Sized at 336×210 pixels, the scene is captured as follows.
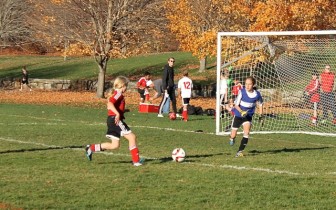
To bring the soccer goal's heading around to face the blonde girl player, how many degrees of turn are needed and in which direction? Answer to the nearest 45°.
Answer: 0° — it already faces them

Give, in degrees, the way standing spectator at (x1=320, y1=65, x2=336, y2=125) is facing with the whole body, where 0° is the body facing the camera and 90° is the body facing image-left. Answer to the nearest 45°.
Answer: approximately 0°

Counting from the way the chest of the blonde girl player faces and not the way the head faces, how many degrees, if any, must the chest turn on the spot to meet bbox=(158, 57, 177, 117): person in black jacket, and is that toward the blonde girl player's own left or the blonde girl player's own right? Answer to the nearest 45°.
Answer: approximately 90° to the blonde girl player's own left

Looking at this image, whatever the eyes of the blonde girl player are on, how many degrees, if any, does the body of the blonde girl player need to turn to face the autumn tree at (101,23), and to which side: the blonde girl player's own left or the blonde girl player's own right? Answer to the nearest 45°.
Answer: approximately 90° to the blonde girl player's own left

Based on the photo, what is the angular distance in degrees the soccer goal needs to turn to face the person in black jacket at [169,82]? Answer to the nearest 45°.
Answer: approximately 90° to its right

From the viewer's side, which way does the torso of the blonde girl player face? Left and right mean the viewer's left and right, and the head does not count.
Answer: facing to the right of the viewer

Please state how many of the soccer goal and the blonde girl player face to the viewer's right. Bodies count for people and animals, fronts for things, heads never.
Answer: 1

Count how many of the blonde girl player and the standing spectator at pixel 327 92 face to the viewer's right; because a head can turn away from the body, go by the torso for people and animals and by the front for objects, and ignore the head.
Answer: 1
